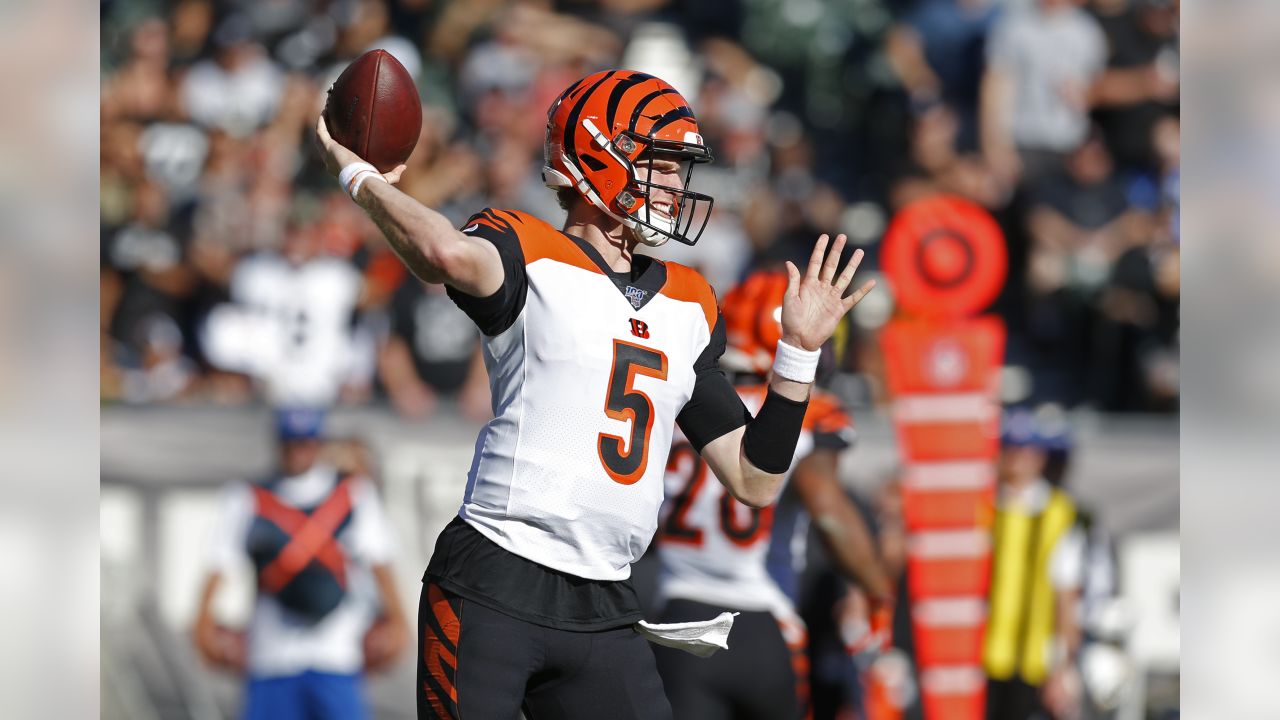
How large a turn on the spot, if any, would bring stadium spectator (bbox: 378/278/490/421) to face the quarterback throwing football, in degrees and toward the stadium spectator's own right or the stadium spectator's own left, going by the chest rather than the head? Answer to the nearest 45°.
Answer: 0° — they already face them

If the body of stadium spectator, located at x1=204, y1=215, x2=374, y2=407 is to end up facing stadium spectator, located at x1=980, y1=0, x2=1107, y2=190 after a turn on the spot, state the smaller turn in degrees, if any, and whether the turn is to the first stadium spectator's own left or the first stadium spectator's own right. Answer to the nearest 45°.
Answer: approximately 90° to the first stadium spectator's own left

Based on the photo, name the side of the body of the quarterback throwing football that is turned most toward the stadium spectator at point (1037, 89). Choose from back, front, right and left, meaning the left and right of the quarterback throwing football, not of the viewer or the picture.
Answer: left

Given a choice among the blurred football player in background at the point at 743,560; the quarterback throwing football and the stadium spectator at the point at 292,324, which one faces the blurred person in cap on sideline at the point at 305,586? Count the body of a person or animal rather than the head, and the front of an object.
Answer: the stadium spectator

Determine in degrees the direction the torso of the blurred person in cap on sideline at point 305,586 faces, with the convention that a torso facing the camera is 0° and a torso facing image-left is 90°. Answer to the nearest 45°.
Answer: approximately 0°

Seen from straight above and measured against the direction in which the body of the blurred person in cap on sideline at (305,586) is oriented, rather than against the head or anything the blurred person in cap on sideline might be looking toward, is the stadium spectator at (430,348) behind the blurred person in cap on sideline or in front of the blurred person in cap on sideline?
behind
